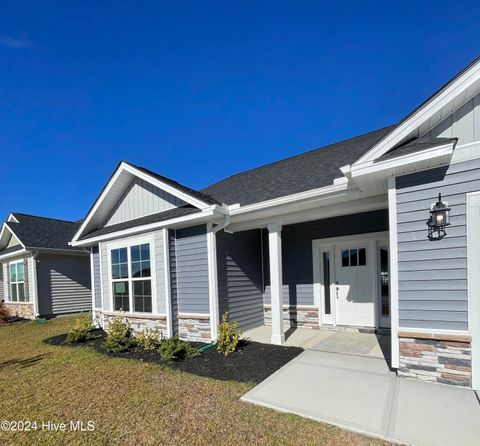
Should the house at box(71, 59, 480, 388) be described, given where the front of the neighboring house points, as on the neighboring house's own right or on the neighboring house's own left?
on the neighboring house's own left

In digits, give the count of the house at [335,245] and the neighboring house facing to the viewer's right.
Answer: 0

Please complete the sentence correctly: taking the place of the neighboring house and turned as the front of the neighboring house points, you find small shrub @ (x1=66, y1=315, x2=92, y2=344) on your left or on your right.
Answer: on your left

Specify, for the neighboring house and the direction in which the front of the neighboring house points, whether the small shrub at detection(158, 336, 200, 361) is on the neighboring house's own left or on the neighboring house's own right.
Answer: on the neighboring house's own left

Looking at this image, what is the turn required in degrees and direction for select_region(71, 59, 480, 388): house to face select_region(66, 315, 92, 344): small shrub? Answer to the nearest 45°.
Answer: approximately 45° to its right

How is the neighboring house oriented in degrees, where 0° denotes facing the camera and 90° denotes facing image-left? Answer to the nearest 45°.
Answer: approximately 45°

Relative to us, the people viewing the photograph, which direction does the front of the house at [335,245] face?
facing the viewer and to the left of the viewer

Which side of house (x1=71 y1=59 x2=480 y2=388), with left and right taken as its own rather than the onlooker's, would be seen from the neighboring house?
right
